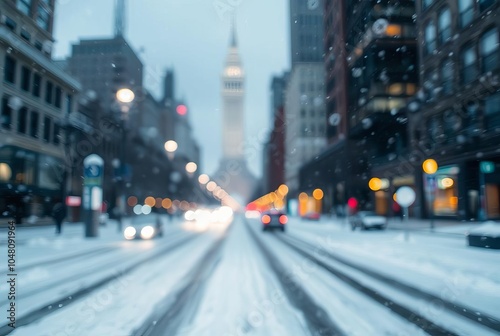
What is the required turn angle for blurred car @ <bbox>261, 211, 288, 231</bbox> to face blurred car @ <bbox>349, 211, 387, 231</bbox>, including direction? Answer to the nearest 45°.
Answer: approximately 90° to its right

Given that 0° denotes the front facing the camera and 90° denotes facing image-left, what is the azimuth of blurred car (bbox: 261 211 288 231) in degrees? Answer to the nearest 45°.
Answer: approximately 180°

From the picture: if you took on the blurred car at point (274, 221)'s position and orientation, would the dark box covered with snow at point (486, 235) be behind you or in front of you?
behind

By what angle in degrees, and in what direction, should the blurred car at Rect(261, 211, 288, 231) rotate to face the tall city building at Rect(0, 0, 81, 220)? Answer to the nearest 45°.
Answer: approximately 180°

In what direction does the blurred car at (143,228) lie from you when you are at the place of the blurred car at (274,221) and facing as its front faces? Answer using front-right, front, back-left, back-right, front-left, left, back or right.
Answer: back-left
